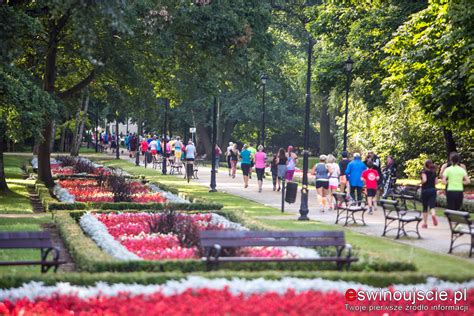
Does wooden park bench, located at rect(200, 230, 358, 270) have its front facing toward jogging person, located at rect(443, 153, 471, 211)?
no

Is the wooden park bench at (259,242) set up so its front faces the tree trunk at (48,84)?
no

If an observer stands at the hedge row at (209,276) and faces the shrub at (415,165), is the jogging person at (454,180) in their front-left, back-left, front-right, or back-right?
front-right

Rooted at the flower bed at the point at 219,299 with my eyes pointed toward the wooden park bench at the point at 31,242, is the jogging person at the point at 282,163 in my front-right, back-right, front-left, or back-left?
front-right

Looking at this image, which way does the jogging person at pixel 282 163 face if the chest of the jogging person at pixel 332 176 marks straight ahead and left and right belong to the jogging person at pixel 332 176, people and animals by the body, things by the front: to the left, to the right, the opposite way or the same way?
the same way
